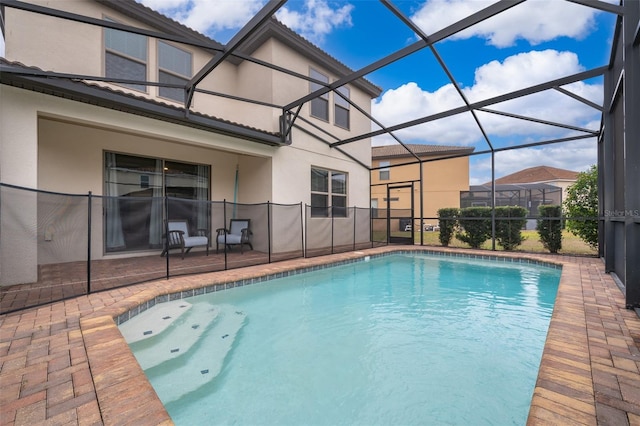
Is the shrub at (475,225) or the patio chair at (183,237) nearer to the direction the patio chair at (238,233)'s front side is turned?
the patio chair

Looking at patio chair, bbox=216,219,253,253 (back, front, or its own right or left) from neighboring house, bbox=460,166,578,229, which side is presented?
back

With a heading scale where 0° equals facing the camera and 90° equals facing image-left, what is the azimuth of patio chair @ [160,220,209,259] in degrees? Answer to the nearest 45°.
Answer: approximately 315°

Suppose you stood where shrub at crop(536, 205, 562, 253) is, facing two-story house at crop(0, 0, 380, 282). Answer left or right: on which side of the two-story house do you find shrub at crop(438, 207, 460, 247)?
right

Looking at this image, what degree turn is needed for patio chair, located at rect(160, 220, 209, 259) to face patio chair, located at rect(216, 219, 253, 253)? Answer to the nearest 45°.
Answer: approximately 90° to its left

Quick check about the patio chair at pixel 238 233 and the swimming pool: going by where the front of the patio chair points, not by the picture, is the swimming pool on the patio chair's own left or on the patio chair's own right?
on the patio chair's own left
